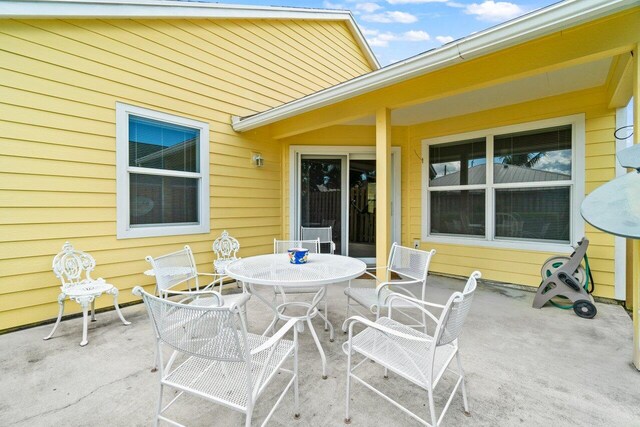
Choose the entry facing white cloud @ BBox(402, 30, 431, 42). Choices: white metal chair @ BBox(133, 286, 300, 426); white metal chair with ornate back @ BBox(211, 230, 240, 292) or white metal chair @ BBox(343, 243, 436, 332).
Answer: white metal chair @ BBox(133, 286, 300, 426)

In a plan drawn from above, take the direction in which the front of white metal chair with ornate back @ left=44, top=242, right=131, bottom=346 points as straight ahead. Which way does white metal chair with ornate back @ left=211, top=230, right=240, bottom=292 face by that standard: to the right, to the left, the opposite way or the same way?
to the right

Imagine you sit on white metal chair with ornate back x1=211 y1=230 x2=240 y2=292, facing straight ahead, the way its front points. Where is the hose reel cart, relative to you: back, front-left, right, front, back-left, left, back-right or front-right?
front-left

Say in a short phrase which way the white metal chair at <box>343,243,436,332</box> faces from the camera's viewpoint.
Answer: facing the viewer and to the left of the viewer

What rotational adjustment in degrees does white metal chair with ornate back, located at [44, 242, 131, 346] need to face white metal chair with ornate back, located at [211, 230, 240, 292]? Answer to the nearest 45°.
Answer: approximately 45° to its left

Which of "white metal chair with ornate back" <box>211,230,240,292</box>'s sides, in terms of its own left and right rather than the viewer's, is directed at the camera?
front

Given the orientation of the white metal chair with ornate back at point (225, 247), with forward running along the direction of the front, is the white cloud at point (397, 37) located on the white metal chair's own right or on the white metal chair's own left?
on the white metal chair's own left

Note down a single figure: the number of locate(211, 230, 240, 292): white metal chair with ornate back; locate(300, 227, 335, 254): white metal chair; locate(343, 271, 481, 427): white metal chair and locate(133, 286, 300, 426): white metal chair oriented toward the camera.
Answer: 2

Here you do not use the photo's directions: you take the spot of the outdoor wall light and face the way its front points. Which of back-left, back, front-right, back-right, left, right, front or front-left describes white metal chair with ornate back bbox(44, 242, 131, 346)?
right

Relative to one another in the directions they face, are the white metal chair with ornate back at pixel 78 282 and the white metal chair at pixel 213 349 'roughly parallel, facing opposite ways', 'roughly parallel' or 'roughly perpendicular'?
roughly perpendicular

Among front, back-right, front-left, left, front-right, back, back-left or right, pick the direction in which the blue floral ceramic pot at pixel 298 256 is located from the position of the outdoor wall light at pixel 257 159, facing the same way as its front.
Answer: front-right

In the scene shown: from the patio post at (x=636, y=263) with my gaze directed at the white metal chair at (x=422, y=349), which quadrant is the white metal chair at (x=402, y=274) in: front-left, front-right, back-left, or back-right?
front-right

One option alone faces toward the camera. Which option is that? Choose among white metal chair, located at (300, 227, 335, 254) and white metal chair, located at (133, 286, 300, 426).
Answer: white metal chair, located at (300, 227, 335, 254)

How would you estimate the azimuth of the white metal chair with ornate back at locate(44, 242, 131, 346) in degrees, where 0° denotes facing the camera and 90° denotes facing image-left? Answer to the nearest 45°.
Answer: approximately 315°

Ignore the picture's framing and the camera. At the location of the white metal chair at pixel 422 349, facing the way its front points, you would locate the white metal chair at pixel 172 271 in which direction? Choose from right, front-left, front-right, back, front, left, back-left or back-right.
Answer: front-left

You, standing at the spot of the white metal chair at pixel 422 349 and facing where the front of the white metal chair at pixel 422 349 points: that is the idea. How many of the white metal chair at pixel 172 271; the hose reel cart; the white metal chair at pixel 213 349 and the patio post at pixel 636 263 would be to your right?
2

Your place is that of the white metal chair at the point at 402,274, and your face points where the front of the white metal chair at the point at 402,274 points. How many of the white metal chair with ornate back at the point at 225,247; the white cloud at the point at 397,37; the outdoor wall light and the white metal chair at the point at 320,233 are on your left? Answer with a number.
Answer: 0

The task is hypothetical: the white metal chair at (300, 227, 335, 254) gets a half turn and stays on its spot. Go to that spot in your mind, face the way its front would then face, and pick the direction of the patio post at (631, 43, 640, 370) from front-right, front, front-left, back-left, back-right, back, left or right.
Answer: back-right
